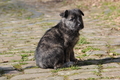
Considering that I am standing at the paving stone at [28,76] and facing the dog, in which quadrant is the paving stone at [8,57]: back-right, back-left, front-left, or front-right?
front-left

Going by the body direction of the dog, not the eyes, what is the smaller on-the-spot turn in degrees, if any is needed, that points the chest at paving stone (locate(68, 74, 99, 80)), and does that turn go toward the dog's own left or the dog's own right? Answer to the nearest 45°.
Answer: approximately 90° to the dog's own right

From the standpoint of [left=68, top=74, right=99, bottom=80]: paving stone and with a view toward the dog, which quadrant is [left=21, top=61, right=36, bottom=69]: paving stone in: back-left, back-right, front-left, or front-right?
front-left

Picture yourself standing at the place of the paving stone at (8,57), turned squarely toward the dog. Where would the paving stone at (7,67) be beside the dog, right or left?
right

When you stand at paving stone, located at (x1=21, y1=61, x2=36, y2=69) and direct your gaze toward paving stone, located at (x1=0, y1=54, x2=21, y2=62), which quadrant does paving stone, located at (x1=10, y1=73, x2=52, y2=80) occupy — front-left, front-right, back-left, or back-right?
back-left

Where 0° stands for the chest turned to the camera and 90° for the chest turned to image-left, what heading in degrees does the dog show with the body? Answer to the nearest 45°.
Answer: approximately 270°

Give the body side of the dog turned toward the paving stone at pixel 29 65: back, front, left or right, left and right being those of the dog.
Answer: back
